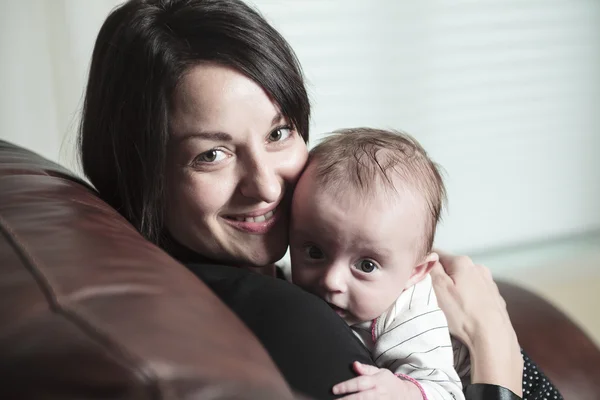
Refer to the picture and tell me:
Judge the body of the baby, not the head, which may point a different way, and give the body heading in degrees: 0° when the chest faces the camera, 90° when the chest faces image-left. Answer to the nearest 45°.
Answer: approximately 45°
